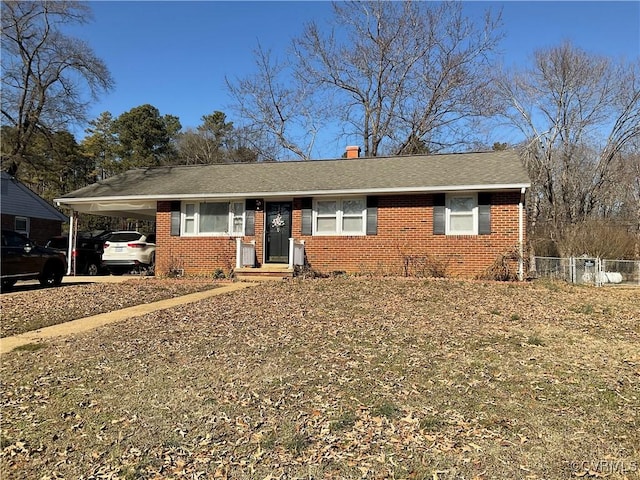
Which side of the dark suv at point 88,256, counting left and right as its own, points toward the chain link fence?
right

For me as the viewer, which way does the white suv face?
facing away from the viewer and to the right of the viewer

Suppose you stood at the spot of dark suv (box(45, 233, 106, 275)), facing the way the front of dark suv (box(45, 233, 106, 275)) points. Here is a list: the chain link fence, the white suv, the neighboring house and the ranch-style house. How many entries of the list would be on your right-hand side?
3

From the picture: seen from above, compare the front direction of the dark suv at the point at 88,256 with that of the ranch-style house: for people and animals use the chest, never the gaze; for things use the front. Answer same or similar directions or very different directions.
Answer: very different directions

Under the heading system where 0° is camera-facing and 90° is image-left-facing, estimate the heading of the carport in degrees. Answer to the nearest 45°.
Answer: approximately 0°

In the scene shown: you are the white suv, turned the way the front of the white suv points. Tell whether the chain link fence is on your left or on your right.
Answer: on your right

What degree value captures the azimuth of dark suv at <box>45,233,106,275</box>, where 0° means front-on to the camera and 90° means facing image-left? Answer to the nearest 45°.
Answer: approximately 225°

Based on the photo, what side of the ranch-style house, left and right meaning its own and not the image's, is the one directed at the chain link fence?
left

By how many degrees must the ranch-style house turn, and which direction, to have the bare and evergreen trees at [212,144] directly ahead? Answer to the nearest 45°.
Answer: approximately 180°
